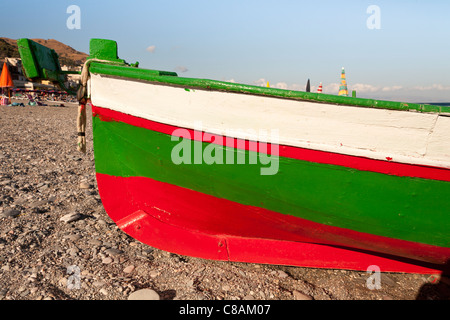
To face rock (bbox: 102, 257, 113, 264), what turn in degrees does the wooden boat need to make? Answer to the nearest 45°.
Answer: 0° — it already faces it

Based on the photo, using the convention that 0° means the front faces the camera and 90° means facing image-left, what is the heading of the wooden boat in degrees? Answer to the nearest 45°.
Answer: approximately 90°

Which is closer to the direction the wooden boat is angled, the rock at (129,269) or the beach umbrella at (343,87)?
the rock

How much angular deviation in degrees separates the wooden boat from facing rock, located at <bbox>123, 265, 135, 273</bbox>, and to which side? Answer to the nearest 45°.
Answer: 0° — it already faces it
